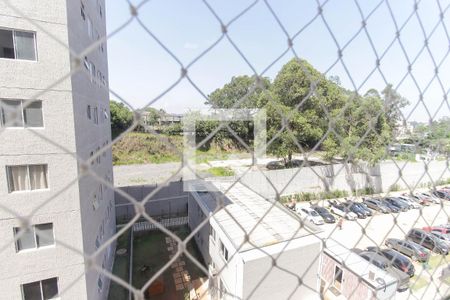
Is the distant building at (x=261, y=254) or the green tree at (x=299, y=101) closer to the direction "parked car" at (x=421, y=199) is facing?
the distant building

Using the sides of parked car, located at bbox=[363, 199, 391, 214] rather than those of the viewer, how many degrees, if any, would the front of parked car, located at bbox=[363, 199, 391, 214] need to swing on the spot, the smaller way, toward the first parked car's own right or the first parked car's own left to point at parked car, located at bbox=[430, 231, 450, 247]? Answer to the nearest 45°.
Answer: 0° — it already faces it

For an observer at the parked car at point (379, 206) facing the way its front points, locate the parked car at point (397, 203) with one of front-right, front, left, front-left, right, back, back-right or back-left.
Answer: back-left
